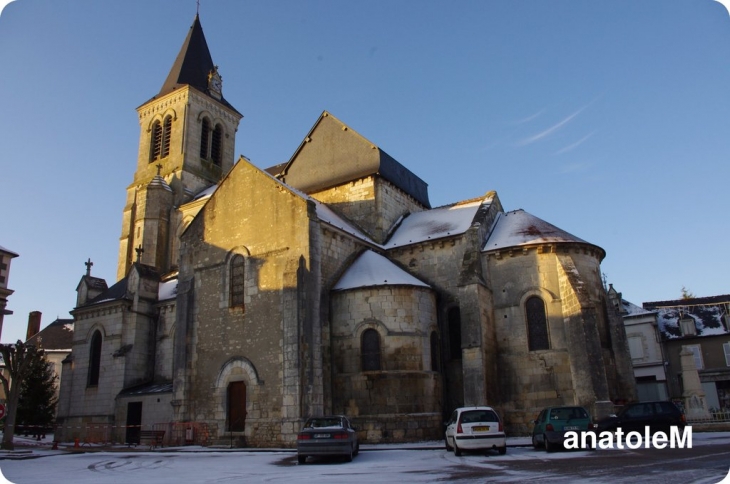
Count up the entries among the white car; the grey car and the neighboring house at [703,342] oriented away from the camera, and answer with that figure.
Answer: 2

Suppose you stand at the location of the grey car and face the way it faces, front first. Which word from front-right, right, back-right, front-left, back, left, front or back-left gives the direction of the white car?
right

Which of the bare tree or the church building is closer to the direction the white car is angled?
the church building

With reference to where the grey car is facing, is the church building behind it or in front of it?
in front

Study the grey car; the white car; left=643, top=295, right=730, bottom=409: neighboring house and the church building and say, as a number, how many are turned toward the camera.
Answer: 1

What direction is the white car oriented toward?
away from the camera

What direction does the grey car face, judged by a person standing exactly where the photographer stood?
facing away from the viewer

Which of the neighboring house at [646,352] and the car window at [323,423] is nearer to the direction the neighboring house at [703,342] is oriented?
the car window

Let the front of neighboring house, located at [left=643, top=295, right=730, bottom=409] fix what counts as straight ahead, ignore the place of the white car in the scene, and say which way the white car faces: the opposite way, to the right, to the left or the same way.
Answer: the opposite way

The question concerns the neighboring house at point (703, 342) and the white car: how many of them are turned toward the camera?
1

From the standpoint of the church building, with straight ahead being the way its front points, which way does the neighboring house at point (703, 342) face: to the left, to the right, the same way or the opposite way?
to the left

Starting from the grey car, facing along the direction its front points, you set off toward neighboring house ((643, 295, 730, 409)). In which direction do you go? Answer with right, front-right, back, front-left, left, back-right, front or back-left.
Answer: front-right

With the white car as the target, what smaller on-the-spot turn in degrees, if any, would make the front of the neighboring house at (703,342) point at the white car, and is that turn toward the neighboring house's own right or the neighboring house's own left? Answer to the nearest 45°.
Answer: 0° — it already faces it

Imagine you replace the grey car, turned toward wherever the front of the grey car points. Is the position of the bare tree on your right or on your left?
on your left

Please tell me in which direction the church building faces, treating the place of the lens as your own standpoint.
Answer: facing away from the viewer and to the left of the viewer

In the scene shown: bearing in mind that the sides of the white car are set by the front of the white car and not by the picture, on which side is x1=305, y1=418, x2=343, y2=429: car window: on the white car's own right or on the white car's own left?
on the white car's own left
